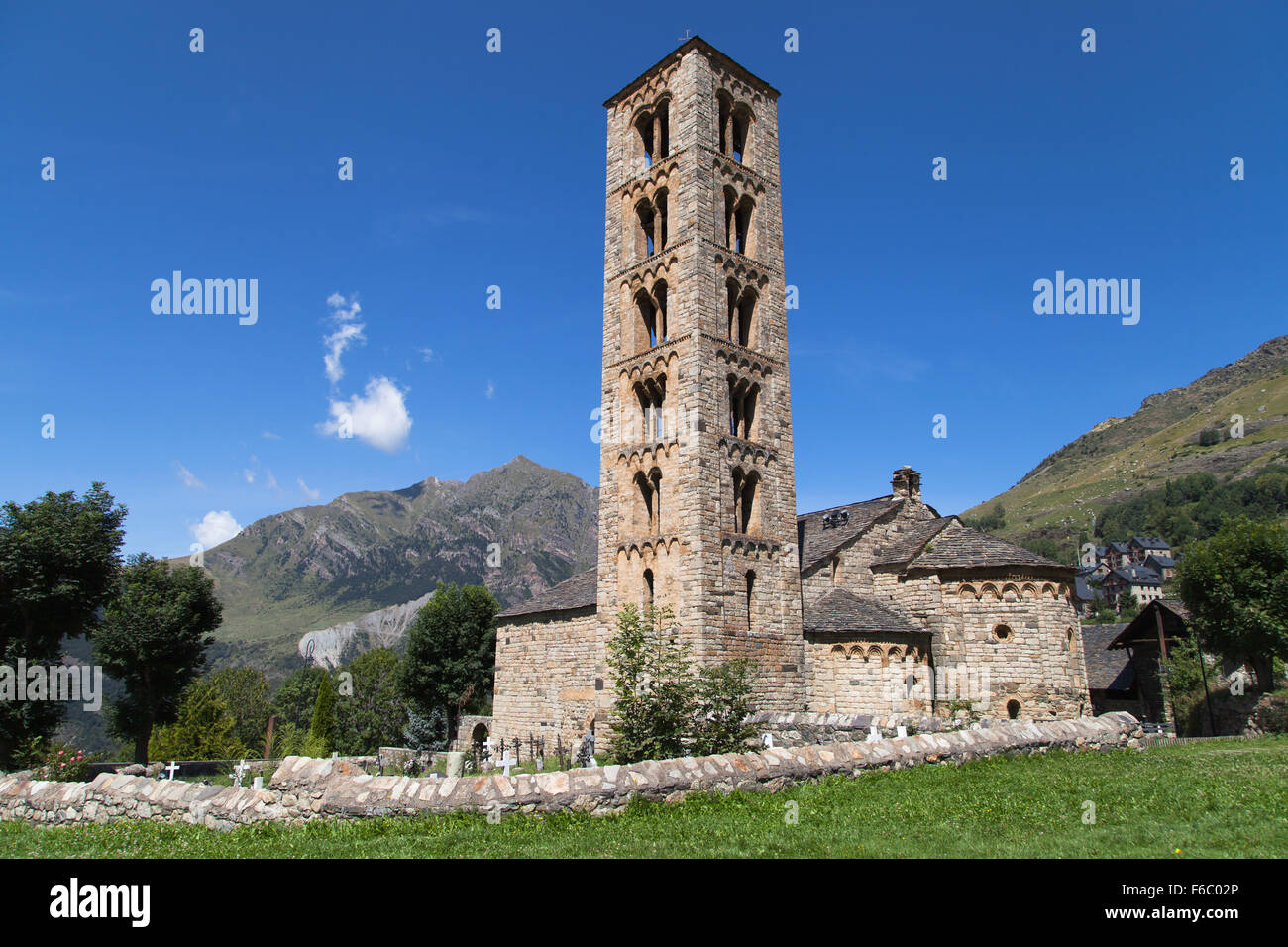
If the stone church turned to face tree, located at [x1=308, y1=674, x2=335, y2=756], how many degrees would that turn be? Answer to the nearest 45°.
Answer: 0° — it already faces it

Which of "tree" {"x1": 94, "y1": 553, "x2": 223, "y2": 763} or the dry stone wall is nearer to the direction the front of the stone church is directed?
the tree

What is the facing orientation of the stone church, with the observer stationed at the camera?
facing away from the viewer and to the left of the viewer

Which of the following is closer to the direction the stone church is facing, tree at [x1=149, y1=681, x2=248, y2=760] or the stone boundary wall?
the tree
